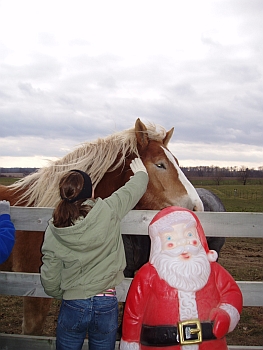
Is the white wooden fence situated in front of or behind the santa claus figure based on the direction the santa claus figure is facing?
behind

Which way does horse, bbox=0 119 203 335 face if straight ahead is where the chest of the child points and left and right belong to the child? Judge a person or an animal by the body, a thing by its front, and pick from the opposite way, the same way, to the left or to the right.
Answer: to the right

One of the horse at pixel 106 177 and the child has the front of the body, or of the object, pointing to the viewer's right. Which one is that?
the horse

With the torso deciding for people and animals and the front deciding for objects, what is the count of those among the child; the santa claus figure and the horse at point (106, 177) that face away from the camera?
1

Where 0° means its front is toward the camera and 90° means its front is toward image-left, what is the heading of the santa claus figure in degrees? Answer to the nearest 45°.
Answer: approximately 0°

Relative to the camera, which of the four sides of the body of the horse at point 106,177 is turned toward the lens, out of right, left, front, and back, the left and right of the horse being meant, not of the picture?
right

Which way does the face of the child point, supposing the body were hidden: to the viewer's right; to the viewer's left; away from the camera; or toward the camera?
away from the camera

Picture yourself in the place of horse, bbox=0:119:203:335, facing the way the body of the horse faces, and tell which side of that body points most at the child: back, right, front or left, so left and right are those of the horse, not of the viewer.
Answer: right

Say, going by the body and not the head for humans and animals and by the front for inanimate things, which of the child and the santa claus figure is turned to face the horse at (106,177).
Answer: the child

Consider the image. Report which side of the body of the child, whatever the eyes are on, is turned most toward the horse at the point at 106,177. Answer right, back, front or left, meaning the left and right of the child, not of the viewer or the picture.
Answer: front

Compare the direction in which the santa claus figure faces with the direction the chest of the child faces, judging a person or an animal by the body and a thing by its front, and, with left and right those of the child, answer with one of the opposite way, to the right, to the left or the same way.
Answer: the opposite way

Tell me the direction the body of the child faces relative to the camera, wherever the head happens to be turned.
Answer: away from the camera

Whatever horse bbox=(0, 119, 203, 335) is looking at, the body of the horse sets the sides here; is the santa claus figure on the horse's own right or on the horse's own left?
on the horse's own right
